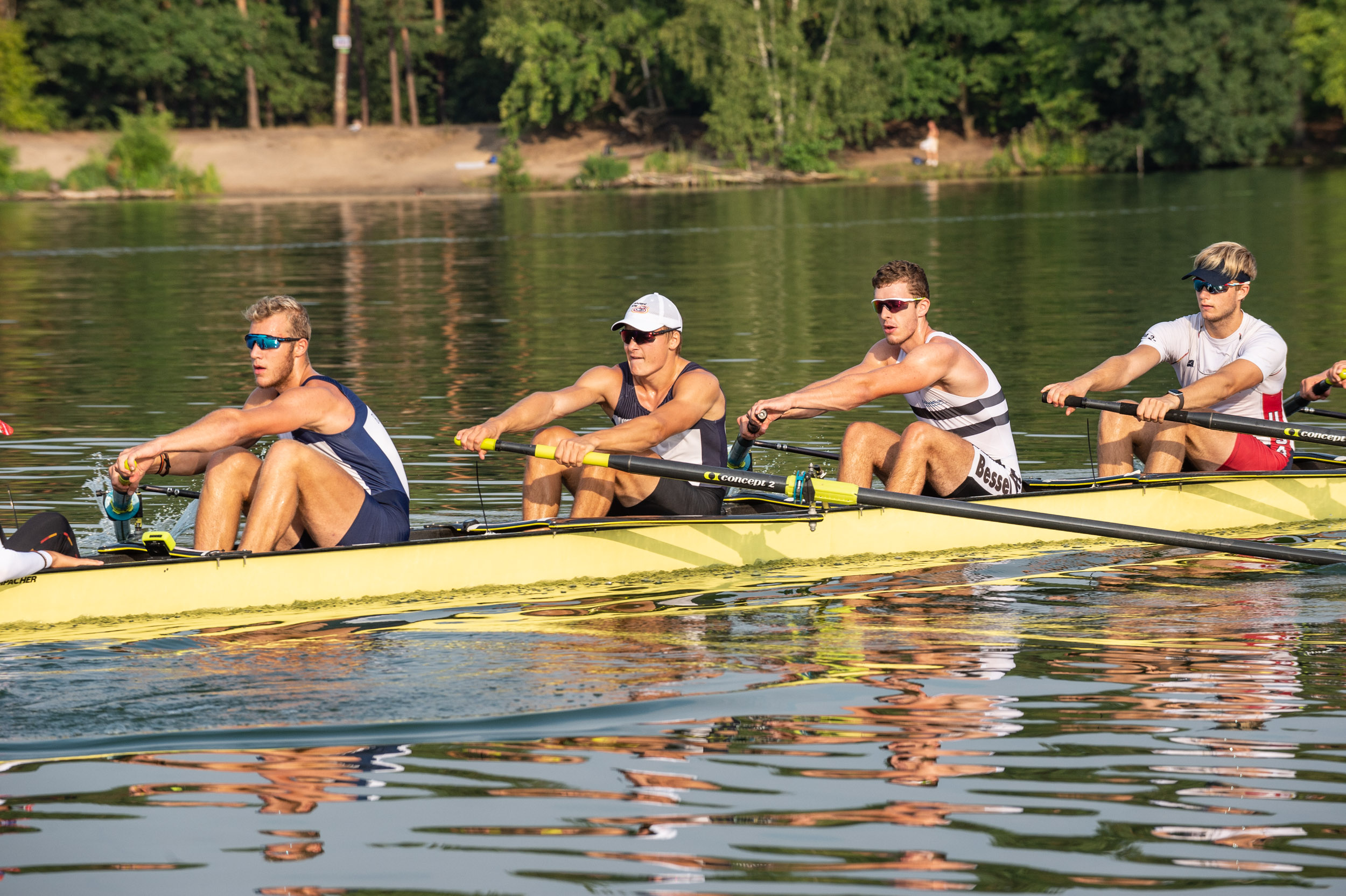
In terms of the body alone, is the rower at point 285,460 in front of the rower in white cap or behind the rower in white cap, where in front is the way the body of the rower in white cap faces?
in front

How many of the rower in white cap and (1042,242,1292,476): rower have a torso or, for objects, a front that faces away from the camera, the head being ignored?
0

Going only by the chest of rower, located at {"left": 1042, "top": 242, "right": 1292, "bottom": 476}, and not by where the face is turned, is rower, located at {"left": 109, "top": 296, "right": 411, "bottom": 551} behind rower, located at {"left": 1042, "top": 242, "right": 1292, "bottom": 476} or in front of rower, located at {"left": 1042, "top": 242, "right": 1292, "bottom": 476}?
in front

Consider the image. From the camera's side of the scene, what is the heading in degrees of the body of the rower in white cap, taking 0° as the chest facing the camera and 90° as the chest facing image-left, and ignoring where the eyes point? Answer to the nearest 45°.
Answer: approximately 45°

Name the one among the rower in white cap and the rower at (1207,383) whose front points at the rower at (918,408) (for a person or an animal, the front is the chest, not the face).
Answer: the rower at (1207,383)

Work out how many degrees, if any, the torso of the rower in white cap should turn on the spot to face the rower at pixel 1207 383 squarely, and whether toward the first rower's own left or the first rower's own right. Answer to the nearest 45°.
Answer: approximately 135° to the first rower's own left

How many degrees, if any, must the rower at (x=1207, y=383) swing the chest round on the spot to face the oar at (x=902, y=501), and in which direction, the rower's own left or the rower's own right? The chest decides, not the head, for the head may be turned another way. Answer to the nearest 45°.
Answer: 0° — they already face it

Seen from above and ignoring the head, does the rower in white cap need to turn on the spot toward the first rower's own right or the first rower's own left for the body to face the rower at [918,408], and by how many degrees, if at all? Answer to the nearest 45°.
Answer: approximately 135° to the first rower's own left

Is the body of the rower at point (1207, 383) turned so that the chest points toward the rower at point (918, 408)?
yes

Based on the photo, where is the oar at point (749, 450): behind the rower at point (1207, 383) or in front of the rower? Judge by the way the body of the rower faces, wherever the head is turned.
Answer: in front

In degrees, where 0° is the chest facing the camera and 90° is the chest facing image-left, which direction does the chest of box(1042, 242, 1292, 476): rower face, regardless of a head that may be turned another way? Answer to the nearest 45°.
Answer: approximately 45°

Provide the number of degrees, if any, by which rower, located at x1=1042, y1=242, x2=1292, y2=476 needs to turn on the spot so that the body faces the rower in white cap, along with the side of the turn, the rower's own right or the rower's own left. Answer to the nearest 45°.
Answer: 0° — they already face them

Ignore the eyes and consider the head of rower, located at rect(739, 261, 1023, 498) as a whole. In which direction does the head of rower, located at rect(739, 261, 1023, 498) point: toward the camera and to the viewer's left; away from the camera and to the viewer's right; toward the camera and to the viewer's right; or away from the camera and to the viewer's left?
toward the camera and to the viewer's left
